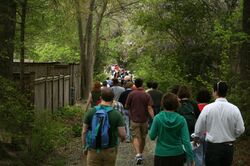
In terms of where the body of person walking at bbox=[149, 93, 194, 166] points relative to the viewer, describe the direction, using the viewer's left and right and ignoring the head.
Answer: facing away from the viewer

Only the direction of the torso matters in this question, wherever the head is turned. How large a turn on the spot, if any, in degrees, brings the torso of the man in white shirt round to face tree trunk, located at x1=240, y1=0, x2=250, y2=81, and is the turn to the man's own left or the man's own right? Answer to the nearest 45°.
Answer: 0° — they already face it

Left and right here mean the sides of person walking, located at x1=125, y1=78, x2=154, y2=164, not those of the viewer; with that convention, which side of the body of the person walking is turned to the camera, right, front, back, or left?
back

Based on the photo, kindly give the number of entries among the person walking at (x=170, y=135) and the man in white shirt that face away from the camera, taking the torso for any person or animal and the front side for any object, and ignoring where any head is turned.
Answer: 2

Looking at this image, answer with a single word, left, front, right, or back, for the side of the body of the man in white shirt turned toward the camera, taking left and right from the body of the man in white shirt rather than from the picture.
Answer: back

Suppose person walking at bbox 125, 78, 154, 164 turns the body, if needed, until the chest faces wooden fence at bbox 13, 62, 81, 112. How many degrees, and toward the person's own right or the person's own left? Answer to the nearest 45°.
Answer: approximately 45° to the person's own left

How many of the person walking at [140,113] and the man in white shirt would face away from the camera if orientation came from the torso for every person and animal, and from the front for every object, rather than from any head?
2

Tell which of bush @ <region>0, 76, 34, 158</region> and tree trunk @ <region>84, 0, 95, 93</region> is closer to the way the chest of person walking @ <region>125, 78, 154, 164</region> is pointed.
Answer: the tree trunk

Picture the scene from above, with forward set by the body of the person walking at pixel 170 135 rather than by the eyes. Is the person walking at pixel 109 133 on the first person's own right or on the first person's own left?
on the first person's own left
